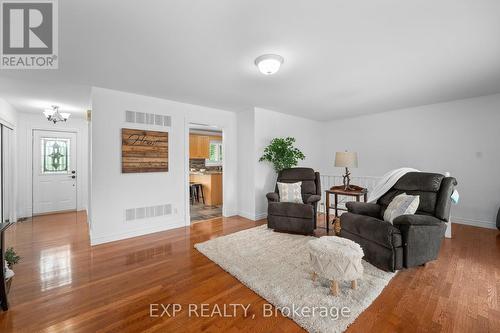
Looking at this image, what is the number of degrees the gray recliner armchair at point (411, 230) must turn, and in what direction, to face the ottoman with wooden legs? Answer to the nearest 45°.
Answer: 0° — it already faces it

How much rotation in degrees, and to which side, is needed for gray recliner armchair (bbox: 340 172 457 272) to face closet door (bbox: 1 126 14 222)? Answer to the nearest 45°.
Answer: approximately 45° to its right

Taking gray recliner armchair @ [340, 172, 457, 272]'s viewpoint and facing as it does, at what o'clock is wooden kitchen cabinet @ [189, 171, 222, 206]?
The wooden kitchen cabinet is roughly at 2 o'clock from the gray recliner armchair.

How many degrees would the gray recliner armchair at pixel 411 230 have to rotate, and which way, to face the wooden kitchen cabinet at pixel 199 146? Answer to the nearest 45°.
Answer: approximately 45° to its right

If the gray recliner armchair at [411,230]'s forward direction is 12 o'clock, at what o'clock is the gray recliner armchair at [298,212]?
the gray recliner armchair at [298,212] is roughly at 2 o'clock from the gray recliner armchair at [411,230].

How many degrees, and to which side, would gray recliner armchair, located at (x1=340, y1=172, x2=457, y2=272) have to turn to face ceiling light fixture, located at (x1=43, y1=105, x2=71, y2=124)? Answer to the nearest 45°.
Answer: approximately 45° to its right

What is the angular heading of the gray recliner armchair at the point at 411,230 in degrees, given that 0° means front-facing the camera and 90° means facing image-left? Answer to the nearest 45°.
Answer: approximately 45°

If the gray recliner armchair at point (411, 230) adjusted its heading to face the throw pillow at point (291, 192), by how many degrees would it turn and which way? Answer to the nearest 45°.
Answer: approximately 45° to its right

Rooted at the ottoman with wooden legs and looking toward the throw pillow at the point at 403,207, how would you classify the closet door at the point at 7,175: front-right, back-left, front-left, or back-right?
back-left

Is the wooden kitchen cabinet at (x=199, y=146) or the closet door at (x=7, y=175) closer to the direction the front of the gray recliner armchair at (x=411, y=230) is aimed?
the closet door
